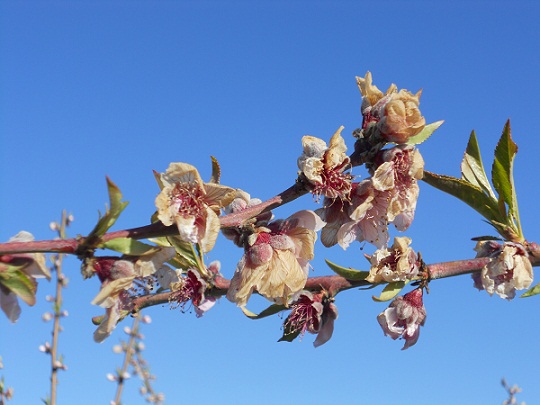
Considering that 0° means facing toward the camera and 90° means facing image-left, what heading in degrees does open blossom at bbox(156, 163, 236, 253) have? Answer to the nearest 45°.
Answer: approximately 0°

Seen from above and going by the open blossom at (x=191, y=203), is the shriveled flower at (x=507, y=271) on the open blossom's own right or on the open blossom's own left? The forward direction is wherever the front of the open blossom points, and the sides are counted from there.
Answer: on the open blossom's own left
